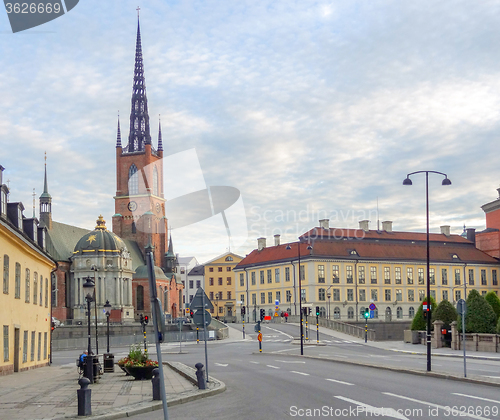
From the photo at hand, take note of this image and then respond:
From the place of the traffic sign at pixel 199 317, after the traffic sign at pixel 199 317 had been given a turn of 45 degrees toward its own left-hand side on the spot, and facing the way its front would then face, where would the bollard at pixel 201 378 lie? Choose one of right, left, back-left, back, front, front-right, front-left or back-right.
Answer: back-left

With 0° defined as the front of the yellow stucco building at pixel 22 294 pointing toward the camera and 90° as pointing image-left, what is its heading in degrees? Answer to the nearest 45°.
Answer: approximately 270°

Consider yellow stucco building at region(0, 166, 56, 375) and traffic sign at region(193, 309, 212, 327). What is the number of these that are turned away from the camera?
1

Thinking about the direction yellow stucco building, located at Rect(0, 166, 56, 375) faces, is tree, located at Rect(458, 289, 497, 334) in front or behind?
in front

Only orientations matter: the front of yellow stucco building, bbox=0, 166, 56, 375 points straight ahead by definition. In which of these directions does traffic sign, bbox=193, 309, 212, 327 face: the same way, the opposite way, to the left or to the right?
to the left

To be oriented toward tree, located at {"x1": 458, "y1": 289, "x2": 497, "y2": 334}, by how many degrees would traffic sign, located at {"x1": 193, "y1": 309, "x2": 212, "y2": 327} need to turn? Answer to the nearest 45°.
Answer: approximately 45° to its right

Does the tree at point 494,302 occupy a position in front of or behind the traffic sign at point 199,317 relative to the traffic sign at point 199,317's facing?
in front

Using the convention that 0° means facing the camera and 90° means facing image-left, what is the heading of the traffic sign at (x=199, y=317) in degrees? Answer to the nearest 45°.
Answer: approximately 180°
